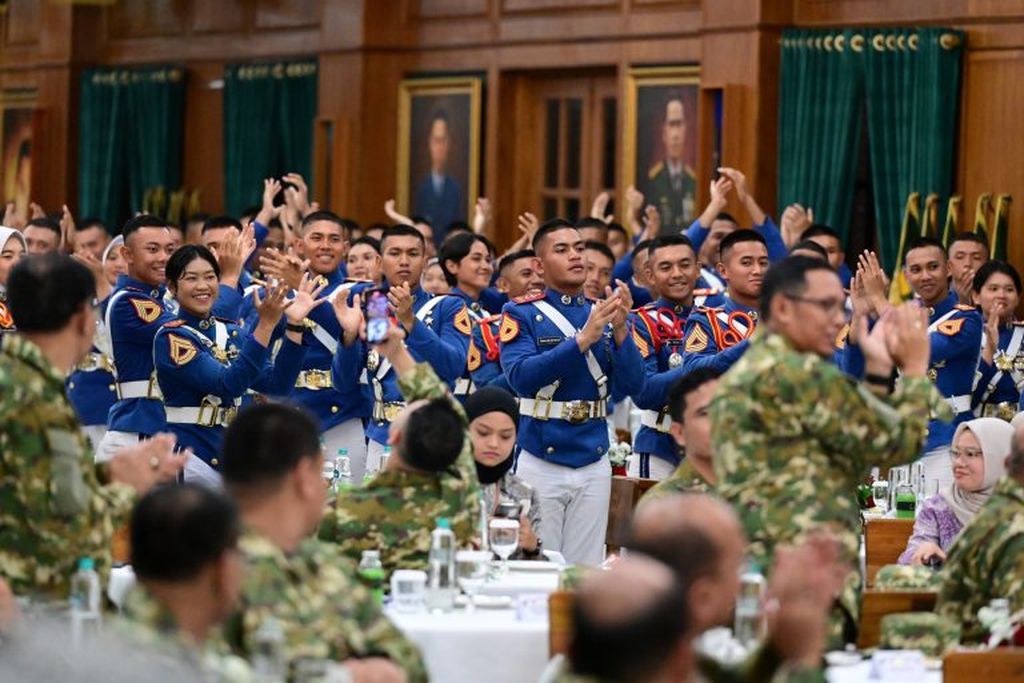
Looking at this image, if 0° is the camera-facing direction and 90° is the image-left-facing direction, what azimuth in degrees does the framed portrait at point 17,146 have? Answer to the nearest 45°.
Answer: approximately 0°

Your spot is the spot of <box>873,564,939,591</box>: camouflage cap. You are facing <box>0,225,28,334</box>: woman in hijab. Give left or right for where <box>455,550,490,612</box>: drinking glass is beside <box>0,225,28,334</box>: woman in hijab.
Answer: left

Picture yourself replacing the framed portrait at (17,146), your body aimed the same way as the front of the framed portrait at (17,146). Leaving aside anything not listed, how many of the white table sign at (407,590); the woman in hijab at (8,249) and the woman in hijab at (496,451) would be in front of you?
3

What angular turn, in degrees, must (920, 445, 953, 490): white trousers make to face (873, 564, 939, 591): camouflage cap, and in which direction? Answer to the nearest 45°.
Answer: approximately 45° to its left

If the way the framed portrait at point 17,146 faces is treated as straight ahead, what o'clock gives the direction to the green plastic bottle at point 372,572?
The green plastic bottle is roughly at 12 o'clock from the framed portrait.

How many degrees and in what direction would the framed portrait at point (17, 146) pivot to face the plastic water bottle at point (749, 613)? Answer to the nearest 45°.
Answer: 0° — it already faces it

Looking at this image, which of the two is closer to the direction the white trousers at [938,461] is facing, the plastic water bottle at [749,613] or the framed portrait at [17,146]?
the plastic water bottle

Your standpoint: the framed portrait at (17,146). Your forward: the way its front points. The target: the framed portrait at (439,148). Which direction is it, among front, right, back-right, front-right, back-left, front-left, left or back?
front-left

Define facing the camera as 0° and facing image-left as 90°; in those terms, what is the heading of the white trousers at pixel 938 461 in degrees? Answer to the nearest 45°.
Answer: approximately 45°
